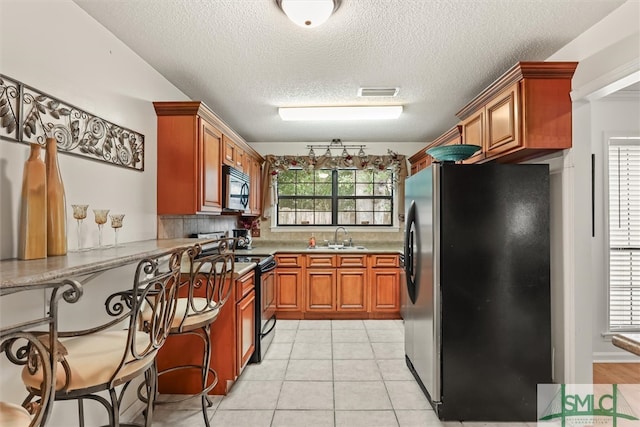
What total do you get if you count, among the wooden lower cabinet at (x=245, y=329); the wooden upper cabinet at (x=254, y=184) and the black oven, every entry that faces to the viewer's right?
3

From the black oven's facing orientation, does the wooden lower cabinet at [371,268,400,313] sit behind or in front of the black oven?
in front

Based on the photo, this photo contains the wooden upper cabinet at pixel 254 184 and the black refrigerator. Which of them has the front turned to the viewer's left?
the black refrigerator

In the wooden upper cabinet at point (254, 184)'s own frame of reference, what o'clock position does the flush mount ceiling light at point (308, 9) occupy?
The flush mount ceiling light is roughly at 3 o'clock from the wooden upper cabinet.

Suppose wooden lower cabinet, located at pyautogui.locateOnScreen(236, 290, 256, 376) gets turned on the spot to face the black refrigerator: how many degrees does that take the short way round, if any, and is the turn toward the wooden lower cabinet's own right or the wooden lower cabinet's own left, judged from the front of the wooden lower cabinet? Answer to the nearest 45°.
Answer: approximately 45° to the wooden lower cabinet's own right

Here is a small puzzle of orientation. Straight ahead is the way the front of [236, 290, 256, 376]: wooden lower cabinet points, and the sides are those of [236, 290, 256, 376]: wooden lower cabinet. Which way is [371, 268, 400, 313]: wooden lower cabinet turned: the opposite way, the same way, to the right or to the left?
to the right

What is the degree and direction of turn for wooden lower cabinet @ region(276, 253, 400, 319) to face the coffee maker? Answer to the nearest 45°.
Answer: approximately 90° to its right

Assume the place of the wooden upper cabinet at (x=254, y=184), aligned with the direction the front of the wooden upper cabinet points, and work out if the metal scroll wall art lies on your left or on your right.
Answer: on your right

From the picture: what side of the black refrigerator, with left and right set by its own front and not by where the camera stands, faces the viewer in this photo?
left

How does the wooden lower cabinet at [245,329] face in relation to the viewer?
to the viewer's right

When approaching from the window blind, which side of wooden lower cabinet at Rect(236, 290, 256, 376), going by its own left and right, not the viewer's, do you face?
front

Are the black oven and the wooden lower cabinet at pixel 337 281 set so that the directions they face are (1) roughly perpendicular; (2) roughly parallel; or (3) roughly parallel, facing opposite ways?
roughly perpendicular

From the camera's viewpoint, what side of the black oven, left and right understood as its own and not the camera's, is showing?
right

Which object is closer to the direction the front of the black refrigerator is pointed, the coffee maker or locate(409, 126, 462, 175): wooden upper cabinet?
the coffee maker

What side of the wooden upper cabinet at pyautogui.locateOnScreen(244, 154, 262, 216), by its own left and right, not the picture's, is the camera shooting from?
right
